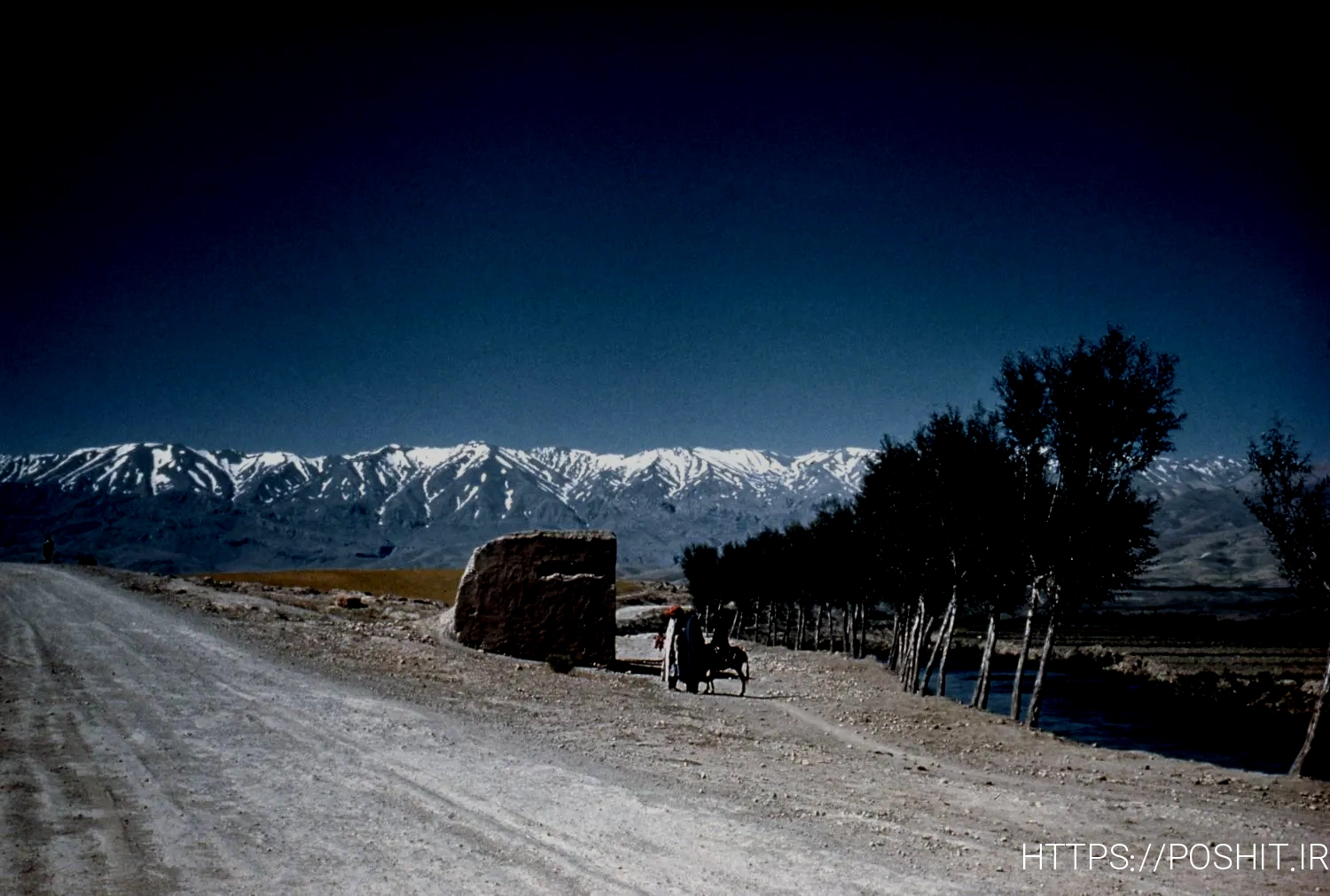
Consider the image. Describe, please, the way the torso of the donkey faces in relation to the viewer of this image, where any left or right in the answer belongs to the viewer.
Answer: facing to the left of the viewer

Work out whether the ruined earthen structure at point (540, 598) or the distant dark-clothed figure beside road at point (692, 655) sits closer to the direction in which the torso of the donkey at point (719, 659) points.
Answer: the ruined earthen structure

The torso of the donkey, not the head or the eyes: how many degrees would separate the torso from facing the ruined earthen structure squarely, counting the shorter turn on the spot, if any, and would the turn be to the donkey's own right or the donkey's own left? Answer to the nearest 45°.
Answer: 0° — it already faces it

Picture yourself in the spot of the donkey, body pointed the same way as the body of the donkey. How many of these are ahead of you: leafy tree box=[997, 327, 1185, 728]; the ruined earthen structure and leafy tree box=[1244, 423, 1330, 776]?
1

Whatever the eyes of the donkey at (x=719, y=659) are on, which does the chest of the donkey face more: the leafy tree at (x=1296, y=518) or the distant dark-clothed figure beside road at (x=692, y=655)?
the distant dark-clothed figure beside road

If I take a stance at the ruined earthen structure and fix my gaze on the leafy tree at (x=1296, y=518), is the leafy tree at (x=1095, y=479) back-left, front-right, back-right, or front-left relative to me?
front-left

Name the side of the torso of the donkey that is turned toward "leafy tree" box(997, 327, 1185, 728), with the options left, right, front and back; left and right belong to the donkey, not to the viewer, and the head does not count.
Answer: back
